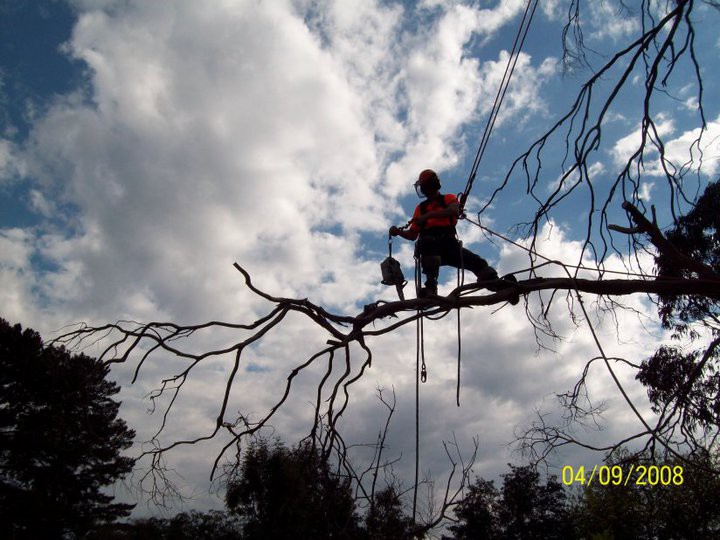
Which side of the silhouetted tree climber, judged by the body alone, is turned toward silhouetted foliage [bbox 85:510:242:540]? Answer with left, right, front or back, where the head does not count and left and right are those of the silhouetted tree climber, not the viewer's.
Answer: right

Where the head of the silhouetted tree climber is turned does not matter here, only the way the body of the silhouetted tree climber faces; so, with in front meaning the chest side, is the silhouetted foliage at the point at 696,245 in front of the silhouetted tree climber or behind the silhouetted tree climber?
behind

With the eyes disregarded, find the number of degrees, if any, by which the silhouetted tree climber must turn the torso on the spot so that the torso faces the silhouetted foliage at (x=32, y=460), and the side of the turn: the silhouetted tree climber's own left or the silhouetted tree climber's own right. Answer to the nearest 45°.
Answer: approximately 90° to the silhouetted tree climber's own right

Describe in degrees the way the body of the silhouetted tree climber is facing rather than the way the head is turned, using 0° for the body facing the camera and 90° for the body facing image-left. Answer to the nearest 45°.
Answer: approximately 45°

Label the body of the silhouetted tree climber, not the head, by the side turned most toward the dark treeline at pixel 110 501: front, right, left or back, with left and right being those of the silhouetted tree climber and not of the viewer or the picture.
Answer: right
